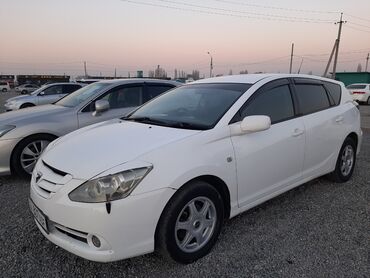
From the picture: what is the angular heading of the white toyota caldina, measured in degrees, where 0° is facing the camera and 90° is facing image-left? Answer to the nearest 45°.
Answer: approximately 45°

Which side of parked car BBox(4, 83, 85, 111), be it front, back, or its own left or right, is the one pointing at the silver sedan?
left

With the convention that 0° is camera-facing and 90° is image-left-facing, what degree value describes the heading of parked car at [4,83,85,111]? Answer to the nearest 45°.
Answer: approximately 90°

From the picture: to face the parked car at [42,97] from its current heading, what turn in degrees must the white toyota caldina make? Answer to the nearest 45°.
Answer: approximately 90° to its right

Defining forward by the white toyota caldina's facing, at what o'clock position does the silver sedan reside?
The silver sedan is roughly at 3 o'clock from the white toyota caldina.

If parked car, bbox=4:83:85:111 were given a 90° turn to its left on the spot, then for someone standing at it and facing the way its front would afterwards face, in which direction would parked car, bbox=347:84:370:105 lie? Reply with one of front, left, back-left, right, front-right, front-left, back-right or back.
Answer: left

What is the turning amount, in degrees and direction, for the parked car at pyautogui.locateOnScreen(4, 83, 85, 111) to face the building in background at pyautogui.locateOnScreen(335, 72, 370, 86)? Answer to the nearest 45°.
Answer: approximately 180°

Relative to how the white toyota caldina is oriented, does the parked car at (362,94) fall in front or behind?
behind

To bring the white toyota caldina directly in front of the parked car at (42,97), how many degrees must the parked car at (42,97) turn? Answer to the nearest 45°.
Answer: approximately 90° to its left
